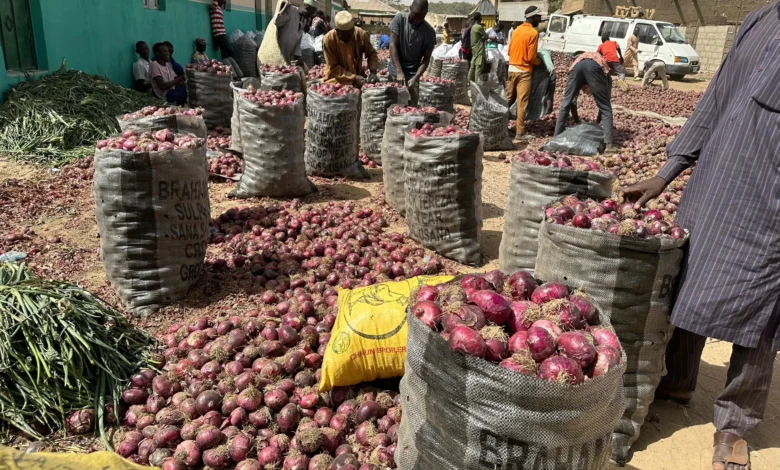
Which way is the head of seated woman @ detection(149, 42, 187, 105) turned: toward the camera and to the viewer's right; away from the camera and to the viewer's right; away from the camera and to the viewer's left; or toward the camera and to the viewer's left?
toward the camera and to the viewer's right

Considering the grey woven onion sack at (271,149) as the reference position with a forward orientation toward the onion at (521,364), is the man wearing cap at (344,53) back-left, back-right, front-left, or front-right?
back-left

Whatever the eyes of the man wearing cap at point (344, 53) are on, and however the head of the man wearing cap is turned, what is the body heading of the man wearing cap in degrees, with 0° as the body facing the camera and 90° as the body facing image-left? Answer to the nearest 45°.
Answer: approximately 0°

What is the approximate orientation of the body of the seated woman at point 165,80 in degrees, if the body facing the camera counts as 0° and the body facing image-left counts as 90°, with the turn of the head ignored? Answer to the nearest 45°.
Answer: approximately 315°

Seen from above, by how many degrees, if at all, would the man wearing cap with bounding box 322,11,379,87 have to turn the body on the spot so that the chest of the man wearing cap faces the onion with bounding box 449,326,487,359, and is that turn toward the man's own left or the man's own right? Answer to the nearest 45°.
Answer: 0° — they already face it
